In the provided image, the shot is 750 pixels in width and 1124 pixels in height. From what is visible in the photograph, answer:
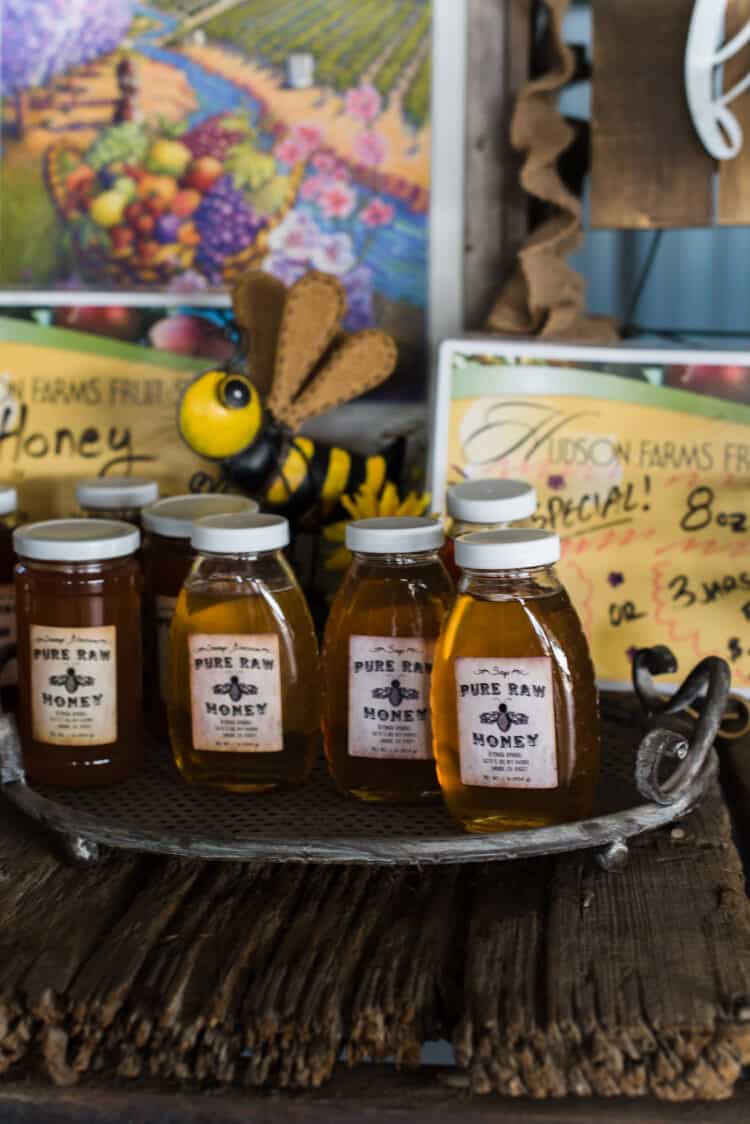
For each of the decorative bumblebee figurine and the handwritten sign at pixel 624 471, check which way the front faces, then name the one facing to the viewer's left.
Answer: the decorative bumblebee figurine

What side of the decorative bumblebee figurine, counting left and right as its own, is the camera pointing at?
left

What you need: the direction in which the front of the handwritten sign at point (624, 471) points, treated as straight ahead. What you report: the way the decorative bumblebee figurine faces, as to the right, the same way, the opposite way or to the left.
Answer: to the right

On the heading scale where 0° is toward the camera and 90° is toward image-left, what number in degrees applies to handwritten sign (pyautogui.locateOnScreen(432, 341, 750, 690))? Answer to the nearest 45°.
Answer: approximately 0°

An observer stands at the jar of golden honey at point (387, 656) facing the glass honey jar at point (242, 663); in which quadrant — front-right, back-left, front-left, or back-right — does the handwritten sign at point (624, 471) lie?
back-right

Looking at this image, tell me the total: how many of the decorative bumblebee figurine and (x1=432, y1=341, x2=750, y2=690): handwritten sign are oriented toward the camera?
1
